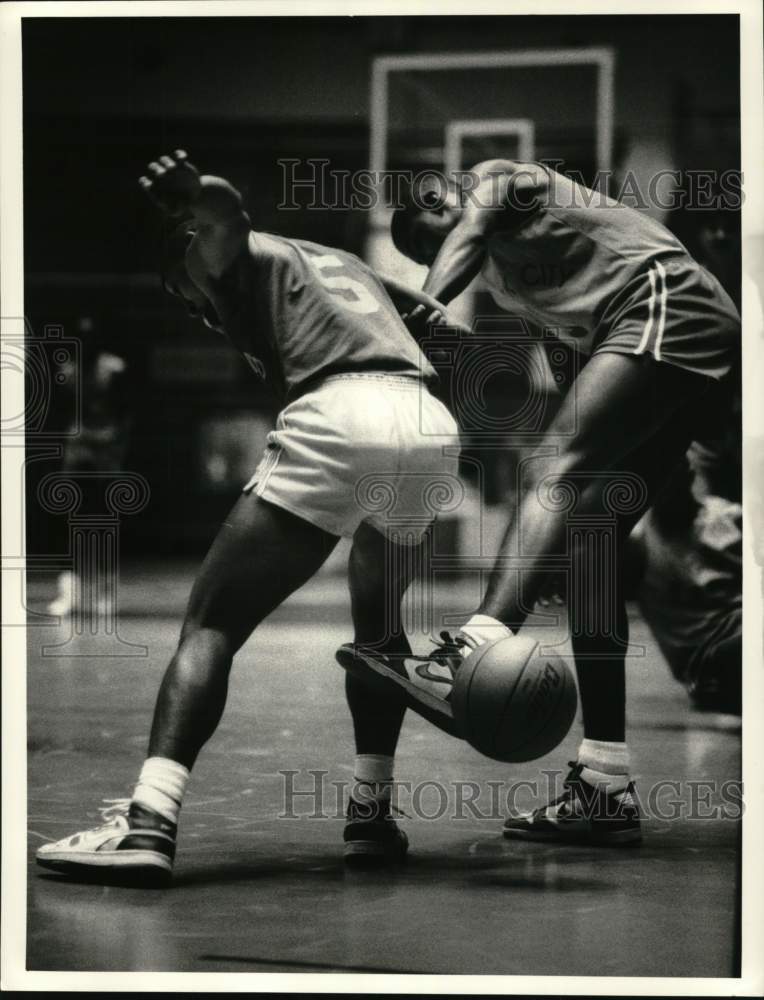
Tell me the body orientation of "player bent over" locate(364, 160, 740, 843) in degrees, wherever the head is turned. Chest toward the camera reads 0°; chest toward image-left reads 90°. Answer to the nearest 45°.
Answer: approximately 90°

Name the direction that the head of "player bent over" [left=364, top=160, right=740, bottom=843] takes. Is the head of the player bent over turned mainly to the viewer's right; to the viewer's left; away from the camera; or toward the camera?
to the viewer's left

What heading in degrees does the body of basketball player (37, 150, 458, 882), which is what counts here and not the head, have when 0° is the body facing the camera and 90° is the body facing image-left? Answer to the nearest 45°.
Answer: approximately 135°
